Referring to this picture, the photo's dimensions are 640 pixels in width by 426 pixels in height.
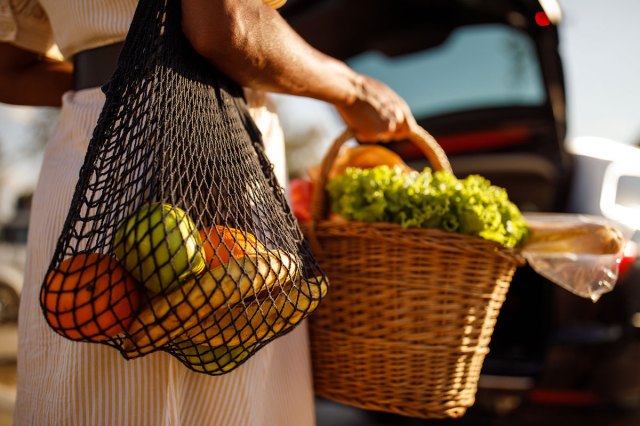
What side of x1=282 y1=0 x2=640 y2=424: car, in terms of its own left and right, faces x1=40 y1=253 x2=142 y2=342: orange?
back

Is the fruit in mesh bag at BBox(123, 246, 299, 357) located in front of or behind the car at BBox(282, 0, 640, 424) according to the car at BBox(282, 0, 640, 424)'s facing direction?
behind

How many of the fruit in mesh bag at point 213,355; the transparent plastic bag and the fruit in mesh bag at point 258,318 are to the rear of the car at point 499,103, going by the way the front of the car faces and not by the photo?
3

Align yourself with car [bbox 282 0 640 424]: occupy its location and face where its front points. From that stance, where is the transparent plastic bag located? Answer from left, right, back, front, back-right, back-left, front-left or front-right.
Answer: back

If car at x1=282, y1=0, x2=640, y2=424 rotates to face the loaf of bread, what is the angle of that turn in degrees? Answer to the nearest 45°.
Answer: approximately 180°

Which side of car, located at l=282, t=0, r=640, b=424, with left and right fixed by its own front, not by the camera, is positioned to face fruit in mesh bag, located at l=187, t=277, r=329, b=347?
back

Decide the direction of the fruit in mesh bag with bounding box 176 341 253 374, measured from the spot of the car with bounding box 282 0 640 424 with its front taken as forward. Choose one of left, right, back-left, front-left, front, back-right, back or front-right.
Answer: back

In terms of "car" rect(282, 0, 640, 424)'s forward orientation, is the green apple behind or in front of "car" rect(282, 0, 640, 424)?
behind

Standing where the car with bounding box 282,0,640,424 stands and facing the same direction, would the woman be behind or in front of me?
behind

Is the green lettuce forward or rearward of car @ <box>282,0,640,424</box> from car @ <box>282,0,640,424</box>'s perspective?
rearward

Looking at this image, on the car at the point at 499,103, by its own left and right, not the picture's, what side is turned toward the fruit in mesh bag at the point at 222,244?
back

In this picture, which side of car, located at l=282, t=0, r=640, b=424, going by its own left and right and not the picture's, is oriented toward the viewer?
back
